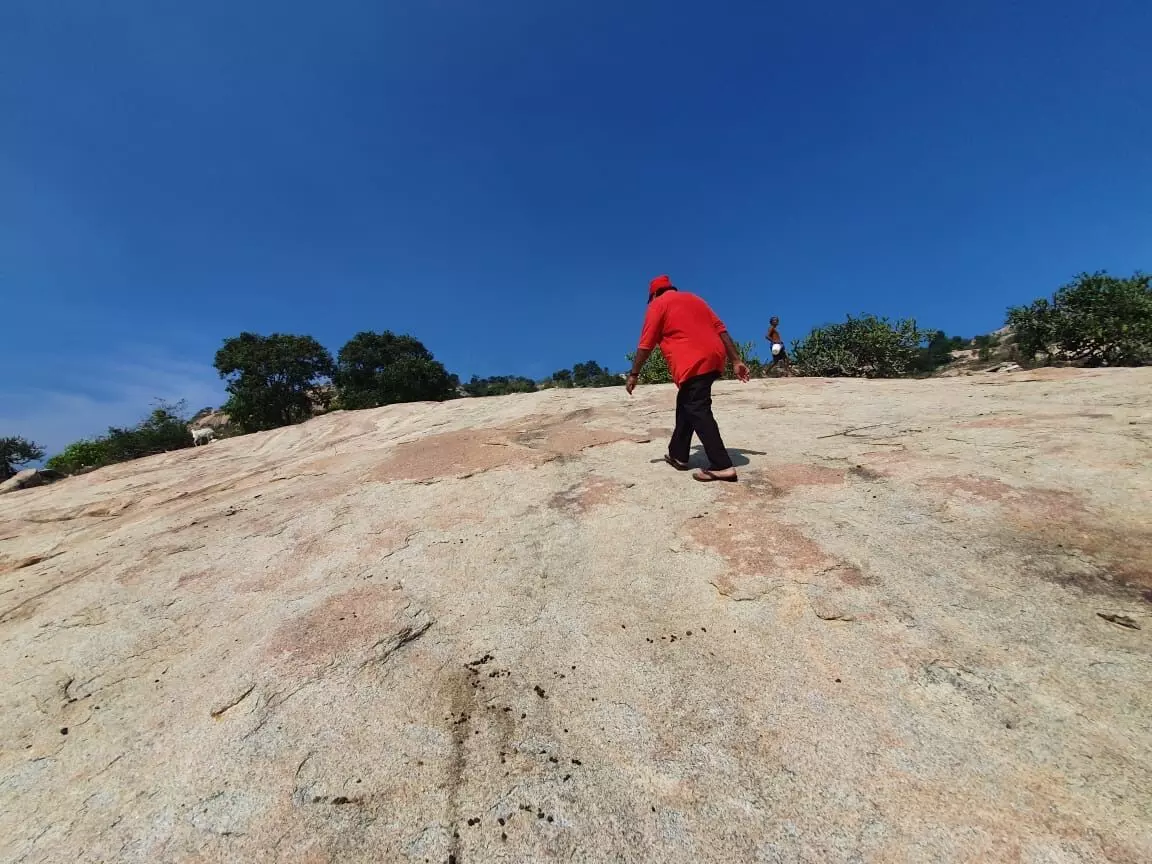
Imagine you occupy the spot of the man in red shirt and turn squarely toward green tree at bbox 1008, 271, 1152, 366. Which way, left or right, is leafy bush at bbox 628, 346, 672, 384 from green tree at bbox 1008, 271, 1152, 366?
left

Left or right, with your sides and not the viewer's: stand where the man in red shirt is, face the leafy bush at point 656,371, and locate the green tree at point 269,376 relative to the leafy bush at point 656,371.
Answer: left

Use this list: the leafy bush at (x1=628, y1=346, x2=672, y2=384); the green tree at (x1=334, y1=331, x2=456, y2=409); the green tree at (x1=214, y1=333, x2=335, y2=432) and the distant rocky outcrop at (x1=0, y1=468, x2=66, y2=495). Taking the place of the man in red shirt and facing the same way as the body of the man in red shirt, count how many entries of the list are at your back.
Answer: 0

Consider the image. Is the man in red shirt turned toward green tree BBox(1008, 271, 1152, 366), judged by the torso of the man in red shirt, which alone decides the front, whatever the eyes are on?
no

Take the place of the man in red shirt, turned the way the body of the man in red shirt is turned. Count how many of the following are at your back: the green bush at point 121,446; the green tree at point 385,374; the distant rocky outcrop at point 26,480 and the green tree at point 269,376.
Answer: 0

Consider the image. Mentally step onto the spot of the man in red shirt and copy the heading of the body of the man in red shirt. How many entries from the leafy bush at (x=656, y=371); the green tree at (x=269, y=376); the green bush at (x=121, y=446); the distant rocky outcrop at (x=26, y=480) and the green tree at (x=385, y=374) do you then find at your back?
0

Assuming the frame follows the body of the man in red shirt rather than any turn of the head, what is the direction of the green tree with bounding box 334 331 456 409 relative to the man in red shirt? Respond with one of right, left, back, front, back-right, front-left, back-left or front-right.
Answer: front

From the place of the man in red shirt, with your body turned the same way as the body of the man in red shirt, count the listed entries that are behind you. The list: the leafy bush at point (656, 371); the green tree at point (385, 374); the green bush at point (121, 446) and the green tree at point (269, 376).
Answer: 0

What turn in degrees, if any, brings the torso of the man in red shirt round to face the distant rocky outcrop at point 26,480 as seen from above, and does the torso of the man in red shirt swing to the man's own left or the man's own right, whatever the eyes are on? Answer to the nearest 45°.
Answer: approximately 45° to the man's own left

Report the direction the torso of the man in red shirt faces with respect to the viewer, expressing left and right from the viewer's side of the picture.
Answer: facing away from the viewer and to the left of the viewer
